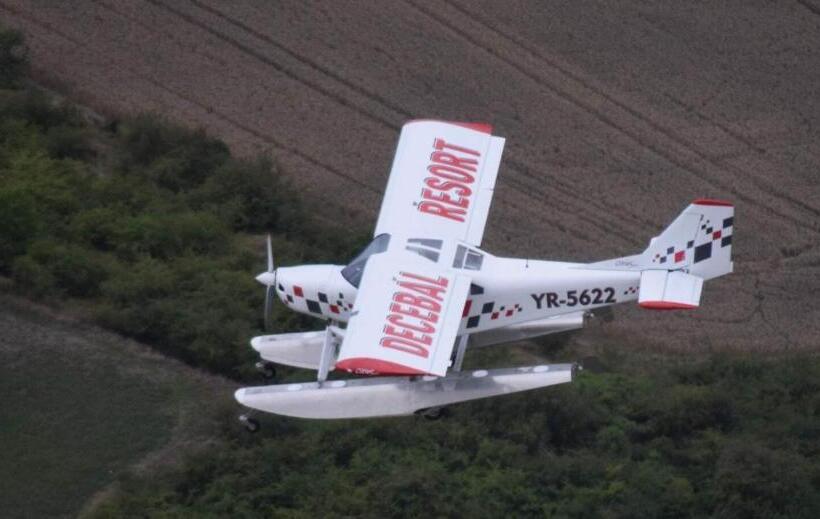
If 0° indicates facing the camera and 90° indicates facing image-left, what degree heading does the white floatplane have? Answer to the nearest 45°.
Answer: approximately 90°
